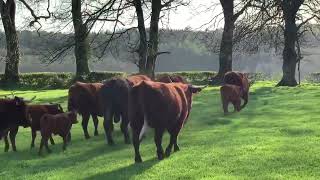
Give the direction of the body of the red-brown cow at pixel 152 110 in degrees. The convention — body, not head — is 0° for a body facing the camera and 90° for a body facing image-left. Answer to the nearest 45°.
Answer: approximately 225°

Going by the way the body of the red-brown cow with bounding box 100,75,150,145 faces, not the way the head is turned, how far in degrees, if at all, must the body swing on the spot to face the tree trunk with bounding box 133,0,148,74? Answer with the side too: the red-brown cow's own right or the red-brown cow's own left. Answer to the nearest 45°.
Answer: approximately 45° to the red-brown cow's own left

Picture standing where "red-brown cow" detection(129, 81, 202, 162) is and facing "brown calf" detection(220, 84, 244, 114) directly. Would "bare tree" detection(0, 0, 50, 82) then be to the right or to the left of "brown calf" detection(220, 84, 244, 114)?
left

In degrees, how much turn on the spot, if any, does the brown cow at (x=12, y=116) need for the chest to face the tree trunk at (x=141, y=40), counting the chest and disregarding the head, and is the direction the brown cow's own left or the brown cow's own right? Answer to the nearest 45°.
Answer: approximately 45° to the brown cow's own left

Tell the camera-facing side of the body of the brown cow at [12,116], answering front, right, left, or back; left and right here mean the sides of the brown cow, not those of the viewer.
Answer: right

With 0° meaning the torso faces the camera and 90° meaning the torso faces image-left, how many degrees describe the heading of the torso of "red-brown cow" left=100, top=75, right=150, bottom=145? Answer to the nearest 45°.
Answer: approximately 225°

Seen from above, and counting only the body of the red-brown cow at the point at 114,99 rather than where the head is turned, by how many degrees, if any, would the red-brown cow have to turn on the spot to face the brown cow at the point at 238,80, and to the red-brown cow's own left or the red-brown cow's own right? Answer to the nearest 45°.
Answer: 0° — it already faces it

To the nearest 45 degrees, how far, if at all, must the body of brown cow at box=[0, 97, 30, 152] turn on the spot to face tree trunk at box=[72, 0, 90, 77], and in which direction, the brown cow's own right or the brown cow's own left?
approximately 90° to the brown cow's own left

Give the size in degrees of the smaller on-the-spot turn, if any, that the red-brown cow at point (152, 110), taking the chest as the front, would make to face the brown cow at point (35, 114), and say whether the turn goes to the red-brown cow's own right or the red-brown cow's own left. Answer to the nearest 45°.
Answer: approximately 90° to the red-brown cow's own left
